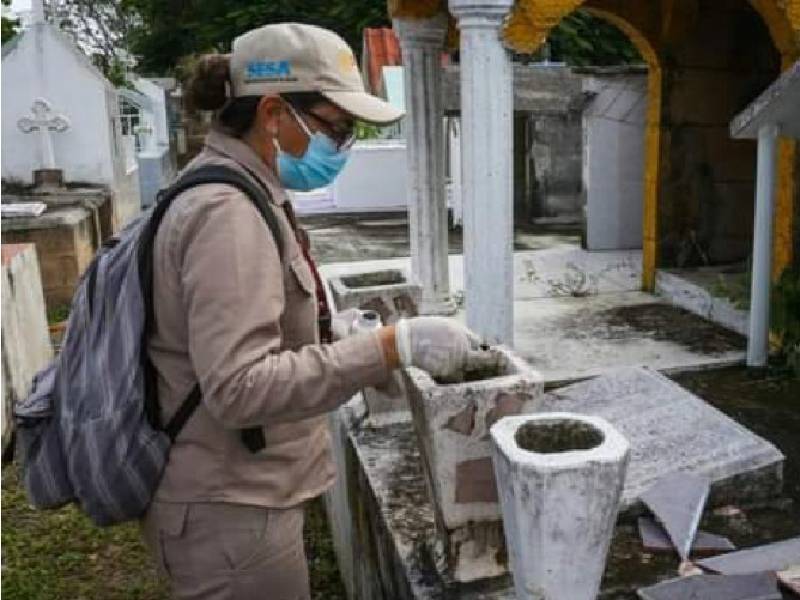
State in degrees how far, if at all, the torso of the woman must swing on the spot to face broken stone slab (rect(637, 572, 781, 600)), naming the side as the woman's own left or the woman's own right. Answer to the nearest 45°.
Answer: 0° — they already face it

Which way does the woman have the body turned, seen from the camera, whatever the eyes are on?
to the viewer's right

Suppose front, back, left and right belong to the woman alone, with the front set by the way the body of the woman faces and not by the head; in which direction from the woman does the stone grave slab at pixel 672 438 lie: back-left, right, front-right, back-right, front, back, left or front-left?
front-left

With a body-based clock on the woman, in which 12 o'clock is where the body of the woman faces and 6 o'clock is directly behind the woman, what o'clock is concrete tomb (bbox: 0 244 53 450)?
The concrete tomb is roughly at 8 o'clock from the woman.

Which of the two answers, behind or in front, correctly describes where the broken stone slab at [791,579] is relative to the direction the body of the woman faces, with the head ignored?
in front

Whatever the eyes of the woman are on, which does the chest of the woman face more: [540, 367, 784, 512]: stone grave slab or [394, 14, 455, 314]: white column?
the stone grave slab
